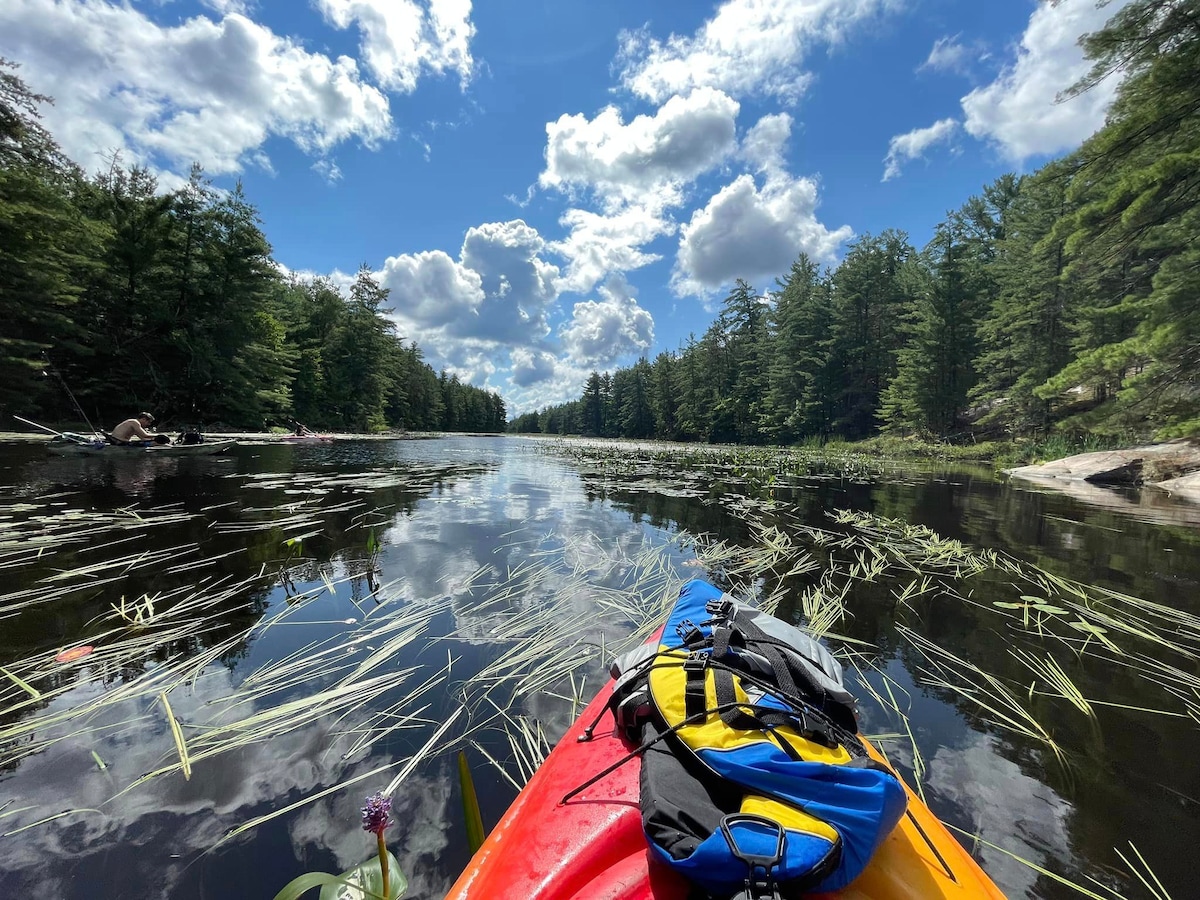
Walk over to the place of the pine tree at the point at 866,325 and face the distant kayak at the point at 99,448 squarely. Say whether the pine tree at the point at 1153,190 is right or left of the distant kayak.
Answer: left

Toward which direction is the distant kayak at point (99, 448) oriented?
to the viewer's right

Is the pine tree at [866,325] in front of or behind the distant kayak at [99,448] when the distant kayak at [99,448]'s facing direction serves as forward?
in front

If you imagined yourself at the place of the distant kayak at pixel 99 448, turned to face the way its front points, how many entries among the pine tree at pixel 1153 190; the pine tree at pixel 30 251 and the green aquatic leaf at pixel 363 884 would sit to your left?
1

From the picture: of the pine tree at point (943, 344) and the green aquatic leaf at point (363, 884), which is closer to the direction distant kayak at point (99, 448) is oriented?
the pine tree

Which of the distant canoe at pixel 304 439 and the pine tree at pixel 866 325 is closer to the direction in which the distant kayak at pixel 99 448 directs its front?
the pine tree

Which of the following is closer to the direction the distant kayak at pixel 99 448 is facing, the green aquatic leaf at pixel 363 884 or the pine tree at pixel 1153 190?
the pine tree

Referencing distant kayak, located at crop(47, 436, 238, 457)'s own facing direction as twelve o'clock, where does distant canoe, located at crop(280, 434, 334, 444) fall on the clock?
The distant canoe is roughly at 10 o'clock from the distant kayak.

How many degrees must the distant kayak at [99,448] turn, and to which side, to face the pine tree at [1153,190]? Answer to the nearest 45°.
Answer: approximately 45° to its right

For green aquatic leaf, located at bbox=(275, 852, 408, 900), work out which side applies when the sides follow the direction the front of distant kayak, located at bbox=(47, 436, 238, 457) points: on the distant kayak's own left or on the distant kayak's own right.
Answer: on the distant kayak's own right

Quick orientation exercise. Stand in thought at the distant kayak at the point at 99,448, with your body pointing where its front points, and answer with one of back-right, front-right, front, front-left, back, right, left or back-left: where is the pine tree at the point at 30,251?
left
